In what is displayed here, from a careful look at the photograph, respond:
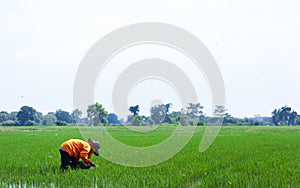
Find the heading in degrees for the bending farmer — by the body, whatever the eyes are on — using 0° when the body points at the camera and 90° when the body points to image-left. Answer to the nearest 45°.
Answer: approximately 270°
